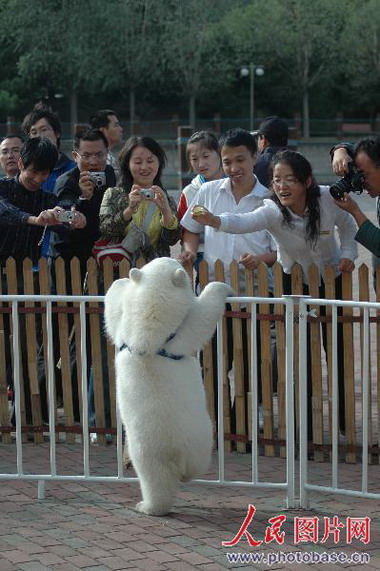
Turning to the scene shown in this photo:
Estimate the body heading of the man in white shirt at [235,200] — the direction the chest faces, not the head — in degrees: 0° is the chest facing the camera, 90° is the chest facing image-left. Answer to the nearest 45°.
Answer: approximately 0°

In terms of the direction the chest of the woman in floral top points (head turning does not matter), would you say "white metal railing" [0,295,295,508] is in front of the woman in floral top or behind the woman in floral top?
in front

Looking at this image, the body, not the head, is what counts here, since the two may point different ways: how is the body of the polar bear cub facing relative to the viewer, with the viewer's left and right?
facing away from the viewer

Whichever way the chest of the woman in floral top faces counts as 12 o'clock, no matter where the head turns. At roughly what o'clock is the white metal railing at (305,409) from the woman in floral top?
The white metal railing is roughly at 11 o'clock from the woman in floral top.

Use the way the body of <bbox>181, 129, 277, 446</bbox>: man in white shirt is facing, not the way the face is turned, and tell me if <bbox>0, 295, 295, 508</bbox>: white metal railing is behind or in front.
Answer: in front

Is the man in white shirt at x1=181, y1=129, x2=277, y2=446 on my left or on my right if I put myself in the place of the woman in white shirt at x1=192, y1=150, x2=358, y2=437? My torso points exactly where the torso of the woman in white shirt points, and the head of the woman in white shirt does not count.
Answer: on my right

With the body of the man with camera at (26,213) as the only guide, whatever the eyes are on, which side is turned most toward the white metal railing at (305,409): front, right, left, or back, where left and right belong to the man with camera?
front

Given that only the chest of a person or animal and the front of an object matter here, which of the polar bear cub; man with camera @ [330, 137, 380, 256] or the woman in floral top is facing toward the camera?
the woman in floral top

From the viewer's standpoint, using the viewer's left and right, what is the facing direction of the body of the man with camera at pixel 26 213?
facing the viewer and to the right of the viewer

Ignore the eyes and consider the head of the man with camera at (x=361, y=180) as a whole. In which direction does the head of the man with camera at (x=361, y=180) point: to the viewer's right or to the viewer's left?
to the viewer's left

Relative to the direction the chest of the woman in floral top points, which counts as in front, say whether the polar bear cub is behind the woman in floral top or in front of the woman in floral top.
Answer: in front

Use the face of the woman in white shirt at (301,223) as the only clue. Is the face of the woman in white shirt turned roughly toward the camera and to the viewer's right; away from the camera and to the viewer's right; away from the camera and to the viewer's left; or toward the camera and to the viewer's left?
toward the camera and to the viewer's left

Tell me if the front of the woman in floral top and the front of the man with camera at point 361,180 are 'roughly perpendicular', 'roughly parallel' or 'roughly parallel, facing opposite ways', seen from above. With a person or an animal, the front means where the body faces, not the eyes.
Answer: roughly perpendicular

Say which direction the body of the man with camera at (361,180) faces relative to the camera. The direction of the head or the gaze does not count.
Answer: to the viewer's left
